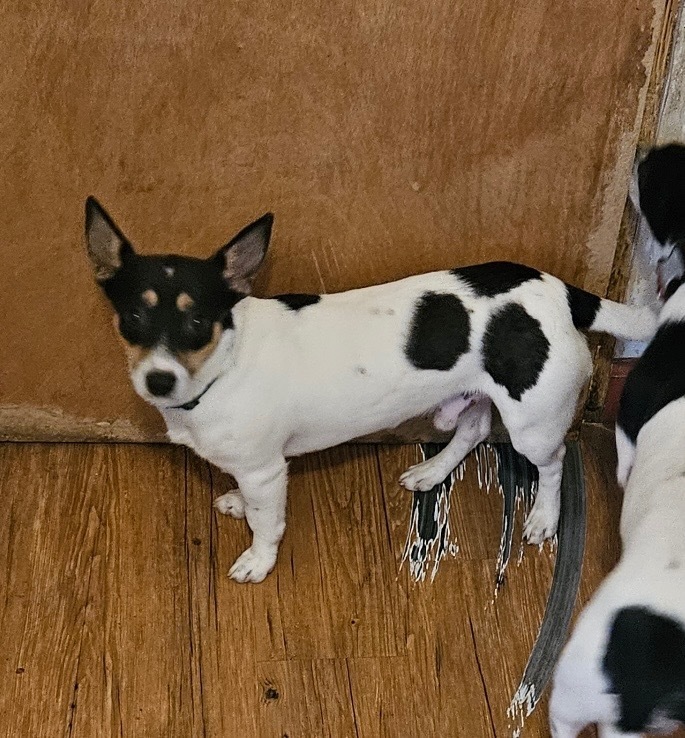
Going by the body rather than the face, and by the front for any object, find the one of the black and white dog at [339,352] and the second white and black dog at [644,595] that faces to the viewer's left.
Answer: the black and white dog

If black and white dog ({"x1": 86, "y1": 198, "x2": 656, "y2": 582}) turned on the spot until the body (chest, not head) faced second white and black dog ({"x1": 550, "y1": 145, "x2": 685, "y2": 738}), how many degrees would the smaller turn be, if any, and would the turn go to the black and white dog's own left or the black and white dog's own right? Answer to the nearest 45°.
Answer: approximately 135° to the black and white dog's own left

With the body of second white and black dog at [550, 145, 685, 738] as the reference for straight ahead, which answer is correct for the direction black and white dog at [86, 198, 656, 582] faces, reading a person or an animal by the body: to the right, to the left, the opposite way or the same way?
to the left

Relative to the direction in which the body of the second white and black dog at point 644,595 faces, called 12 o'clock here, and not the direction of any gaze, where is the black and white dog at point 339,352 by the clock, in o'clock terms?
The black and white dog is roughly at 10 o'clock from the second white and black dog.

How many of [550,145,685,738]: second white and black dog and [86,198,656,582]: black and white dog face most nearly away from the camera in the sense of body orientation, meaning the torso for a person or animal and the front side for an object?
1

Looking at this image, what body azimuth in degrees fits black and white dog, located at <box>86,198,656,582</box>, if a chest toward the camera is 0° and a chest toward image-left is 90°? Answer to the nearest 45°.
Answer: approximately 90°

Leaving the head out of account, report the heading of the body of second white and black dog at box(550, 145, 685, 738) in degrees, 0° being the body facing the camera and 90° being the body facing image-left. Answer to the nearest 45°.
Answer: approximately 180°
